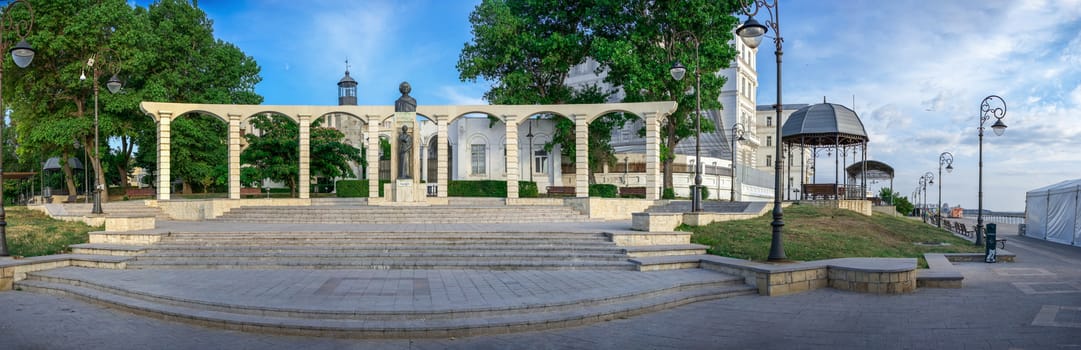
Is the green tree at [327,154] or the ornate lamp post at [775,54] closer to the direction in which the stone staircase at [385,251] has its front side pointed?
the ornate lamp post

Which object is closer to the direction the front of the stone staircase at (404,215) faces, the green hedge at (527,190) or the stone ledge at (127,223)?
the stone ledge

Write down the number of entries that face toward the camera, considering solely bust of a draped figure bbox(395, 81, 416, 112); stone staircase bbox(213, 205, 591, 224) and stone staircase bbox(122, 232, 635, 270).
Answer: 3

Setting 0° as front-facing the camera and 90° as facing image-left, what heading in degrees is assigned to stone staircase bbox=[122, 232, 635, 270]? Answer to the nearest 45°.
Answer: approximately 0°

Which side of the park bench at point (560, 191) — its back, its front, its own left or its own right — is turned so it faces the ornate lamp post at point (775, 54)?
front

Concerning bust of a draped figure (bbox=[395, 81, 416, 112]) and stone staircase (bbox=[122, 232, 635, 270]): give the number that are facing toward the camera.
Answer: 2

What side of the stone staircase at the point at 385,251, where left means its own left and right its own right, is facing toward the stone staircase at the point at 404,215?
back

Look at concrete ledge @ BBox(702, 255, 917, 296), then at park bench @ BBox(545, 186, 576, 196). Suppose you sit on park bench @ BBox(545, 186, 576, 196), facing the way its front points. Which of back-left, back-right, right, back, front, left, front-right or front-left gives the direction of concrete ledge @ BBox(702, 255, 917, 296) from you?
front

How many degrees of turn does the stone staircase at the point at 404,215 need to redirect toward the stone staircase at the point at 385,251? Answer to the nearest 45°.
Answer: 0° — it already faces it

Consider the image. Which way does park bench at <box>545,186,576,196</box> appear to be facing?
toward the camera

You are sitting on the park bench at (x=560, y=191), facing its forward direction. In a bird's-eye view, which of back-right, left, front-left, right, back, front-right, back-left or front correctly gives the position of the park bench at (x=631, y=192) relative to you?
left
